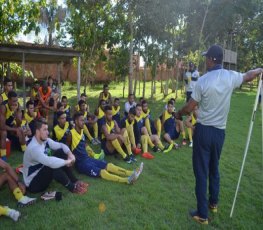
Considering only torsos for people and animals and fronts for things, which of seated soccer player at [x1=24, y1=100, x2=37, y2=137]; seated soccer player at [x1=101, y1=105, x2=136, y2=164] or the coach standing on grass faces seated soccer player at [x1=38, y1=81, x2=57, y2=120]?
the coach standing on grass

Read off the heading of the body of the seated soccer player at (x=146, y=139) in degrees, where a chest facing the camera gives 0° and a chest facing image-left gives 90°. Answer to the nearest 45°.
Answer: approximately 315°

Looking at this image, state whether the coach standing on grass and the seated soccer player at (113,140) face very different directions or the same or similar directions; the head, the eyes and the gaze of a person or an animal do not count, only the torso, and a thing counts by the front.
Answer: very different directions

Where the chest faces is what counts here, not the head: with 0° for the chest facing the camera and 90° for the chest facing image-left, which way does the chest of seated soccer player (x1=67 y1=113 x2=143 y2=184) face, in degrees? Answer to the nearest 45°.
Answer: approximately 315°

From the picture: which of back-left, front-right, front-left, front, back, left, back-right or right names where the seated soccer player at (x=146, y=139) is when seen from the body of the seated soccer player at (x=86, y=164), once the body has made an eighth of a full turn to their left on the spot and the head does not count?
front-left

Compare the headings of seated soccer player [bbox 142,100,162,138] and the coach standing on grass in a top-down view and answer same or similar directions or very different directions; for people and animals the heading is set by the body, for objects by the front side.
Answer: very different directions

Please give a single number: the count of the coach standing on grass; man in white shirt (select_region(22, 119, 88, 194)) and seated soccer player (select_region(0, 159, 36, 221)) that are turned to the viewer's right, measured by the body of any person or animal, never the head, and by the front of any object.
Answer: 2

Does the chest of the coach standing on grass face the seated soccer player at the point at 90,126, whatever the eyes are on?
yes

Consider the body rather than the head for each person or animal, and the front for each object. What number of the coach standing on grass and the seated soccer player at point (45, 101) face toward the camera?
1

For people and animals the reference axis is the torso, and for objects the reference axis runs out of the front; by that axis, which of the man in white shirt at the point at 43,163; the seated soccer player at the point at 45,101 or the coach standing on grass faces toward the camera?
the seated soccer player

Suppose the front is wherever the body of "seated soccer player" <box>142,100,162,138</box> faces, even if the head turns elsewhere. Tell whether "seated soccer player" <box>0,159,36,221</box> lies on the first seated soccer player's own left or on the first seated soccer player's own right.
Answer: on the first seated soccer player's own right

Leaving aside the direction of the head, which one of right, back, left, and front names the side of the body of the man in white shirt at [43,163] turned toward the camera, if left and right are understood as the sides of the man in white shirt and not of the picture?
right

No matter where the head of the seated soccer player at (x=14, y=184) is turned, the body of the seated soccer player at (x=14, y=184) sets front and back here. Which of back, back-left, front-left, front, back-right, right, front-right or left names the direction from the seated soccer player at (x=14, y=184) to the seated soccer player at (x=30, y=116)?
left
